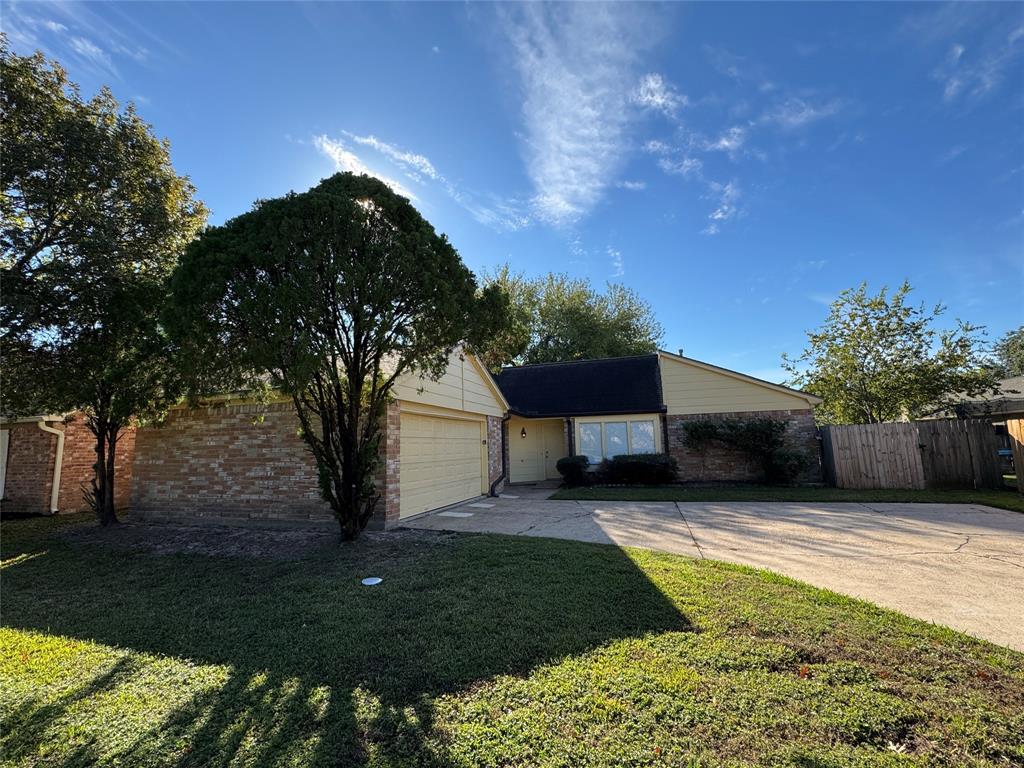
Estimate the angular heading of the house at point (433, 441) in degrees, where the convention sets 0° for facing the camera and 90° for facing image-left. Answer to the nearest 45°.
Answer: approximately 0°
